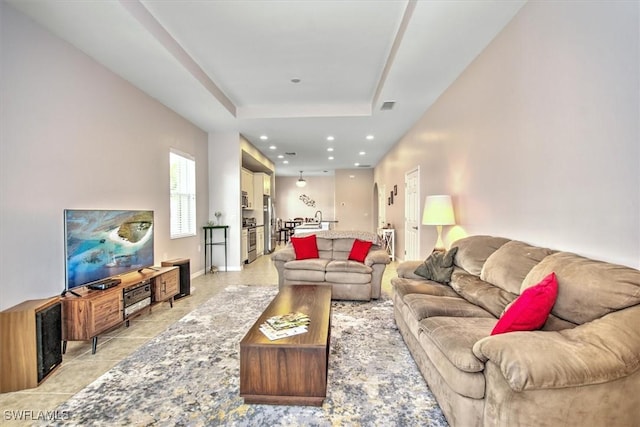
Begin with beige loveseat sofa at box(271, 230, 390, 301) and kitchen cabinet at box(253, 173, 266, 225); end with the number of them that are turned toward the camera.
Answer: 1

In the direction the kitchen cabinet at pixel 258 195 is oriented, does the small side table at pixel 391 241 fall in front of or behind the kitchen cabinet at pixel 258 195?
in front

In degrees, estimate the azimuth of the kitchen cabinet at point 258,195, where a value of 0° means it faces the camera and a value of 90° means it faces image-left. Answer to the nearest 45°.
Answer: approximately 270°

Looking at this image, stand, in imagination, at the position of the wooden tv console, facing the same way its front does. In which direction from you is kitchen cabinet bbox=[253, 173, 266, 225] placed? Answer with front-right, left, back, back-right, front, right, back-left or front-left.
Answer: left

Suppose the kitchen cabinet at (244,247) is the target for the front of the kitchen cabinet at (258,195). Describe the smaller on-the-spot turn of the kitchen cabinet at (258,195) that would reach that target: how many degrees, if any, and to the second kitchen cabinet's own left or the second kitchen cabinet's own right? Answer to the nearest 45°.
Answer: approximately 90° to the second kitchen cabinet's own right

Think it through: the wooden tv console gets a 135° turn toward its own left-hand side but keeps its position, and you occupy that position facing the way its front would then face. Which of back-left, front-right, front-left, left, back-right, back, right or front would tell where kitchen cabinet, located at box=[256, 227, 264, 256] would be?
front-right

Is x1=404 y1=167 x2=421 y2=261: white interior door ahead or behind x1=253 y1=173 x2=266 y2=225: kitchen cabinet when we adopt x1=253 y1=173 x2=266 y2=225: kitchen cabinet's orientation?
ahead

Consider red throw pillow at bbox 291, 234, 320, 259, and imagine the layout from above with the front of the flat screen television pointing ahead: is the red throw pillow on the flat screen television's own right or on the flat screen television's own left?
on the flat screen television's own left

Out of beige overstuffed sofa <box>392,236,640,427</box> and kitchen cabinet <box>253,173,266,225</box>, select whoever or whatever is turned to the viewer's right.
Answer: the kitchen cabinet

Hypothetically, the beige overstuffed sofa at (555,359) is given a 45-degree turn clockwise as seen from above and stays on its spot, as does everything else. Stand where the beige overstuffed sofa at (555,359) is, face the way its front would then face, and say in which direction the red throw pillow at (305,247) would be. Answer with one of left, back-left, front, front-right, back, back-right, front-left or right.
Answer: front-right

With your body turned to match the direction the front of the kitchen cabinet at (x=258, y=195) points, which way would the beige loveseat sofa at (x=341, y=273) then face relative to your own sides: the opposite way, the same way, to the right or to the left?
to the right

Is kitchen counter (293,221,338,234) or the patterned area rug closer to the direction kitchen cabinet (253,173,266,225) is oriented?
the kitchen counter

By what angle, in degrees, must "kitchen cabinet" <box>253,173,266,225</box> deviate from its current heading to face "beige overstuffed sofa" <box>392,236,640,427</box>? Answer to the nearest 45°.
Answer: approximately 90° to its right

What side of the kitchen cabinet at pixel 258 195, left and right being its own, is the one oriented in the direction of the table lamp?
right

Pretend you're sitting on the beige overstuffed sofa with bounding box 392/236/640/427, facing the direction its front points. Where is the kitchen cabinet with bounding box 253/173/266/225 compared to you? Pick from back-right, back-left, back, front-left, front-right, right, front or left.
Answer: right

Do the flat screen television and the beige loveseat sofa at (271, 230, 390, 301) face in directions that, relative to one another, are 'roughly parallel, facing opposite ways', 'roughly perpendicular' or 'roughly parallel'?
roughly perpendicular

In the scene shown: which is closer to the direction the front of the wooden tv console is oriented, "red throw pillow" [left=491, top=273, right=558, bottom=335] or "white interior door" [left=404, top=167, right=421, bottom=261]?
the red throw pillow

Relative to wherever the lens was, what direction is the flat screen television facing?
facing the viewer and to the right of the viewer

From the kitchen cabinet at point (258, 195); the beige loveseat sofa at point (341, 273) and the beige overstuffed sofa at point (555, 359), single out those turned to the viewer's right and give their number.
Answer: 1

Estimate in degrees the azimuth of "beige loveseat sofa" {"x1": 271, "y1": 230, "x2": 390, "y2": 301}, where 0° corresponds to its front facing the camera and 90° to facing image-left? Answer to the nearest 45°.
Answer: approximately 0°
